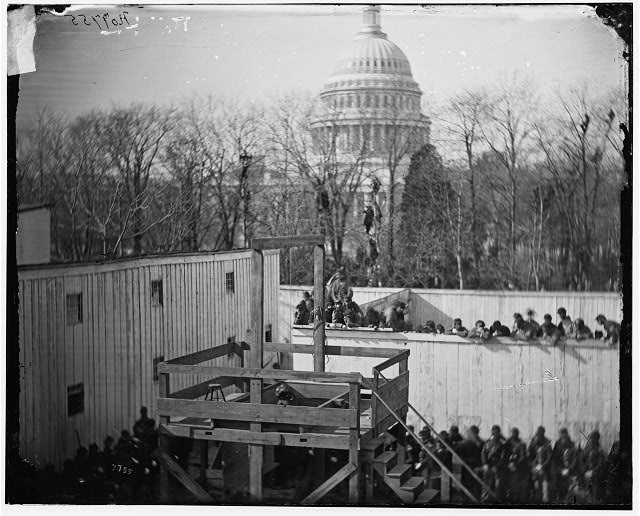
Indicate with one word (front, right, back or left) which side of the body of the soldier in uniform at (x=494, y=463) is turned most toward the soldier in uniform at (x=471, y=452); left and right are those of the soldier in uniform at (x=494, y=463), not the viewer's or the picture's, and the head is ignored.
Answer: right

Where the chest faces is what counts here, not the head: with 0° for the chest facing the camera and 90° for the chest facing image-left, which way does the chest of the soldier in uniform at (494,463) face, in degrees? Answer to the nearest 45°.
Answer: approximately 45°

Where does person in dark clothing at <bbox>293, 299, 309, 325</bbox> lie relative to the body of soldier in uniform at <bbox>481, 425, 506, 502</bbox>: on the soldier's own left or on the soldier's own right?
on the soldier's own right

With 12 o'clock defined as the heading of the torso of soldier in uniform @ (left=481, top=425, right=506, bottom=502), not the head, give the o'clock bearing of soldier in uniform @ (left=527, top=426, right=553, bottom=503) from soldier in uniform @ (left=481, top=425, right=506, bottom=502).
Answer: soldier in uniform @ (left=527, top=426, right=553, bottom=503) is roughly at 8 o'clock from soldier in uniform @ (left=481, top=425, right=506, bottom=502).

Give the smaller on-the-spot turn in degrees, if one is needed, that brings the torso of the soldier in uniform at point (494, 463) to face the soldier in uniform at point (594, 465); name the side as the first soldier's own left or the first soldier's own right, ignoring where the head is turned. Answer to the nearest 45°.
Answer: approximately 135° to the first soldier's own left

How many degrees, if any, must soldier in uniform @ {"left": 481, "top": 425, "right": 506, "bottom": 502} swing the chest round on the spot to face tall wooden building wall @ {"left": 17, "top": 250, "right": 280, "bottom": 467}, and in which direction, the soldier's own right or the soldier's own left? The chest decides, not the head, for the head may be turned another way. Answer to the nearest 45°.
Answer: approximately 45° to the soldier's own right
